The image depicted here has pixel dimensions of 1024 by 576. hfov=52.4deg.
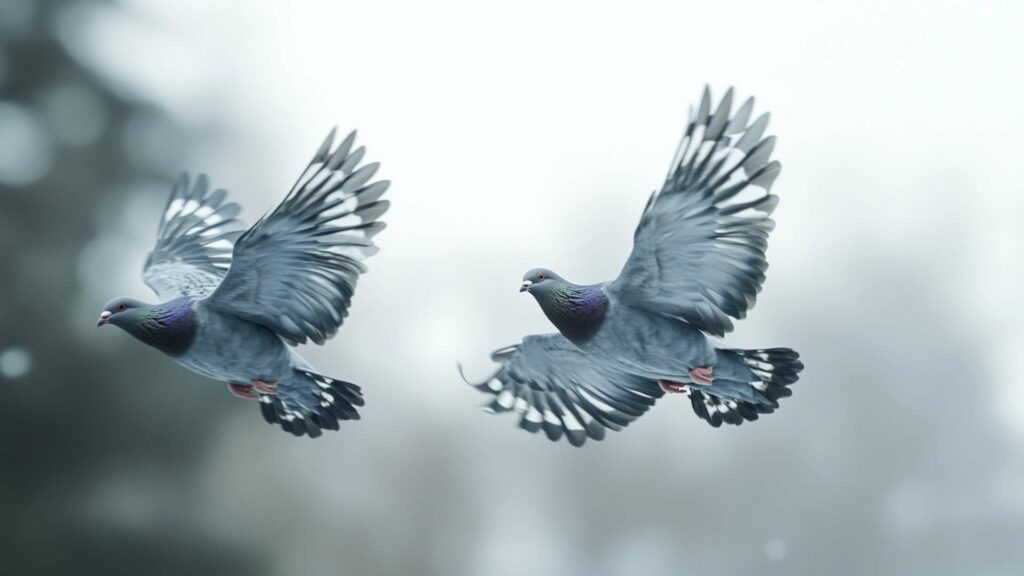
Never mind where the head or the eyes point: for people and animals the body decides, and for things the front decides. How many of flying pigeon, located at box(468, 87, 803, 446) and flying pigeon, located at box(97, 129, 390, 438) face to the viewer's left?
2

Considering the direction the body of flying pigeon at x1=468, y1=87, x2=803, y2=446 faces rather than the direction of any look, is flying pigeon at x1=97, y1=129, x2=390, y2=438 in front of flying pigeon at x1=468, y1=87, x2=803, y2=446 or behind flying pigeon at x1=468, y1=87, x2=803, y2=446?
in front

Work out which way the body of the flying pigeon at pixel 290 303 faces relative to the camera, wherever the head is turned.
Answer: to the viewer's left

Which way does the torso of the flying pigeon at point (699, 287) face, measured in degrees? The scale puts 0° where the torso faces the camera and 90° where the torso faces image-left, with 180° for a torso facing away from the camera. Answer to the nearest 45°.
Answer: approximately 90°

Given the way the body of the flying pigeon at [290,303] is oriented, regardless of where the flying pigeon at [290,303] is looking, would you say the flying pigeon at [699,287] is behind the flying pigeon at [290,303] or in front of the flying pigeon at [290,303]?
behind
